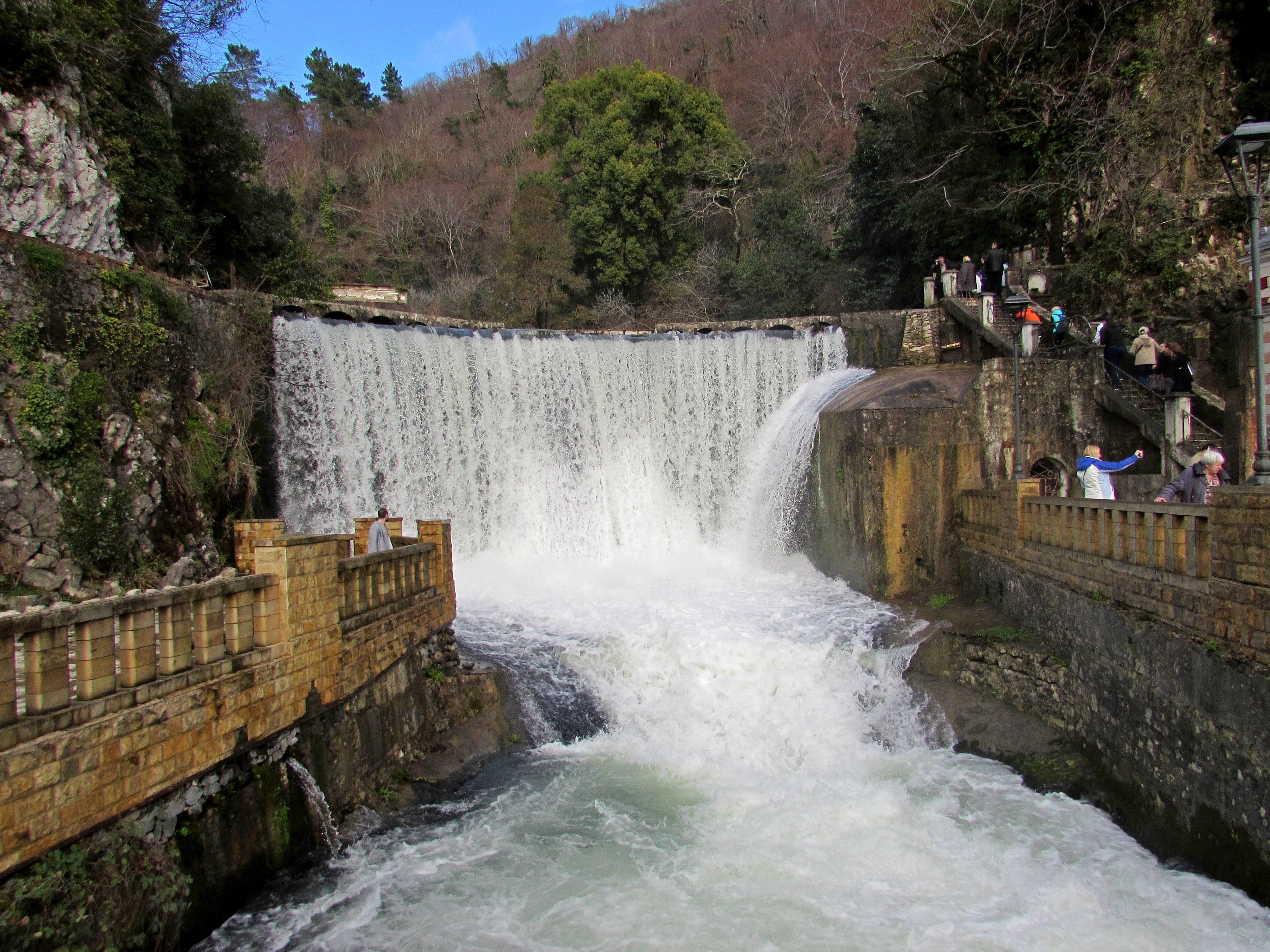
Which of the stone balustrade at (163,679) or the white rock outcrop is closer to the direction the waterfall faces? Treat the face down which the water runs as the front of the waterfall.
the stone balustrade

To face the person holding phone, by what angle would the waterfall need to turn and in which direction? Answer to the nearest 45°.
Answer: approximately 45° to its left

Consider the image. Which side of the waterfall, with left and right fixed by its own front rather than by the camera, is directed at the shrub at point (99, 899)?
front

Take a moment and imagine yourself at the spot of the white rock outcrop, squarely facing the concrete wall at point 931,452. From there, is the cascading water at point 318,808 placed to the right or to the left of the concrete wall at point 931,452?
right

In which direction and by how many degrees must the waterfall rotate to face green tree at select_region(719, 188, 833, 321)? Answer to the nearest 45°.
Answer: approximately 135° to its left

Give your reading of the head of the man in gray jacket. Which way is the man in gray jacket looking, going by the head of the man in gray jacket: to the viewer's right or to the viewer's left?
to the viewer's right

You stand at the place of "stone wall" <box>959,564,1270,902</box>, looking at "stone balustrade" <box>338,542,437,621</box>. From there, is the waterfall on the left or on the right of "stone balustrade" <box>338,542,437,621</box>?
right

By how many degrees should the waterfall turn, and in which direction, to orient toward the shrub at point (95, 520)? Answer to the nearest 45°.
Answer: approximately 45° to its right

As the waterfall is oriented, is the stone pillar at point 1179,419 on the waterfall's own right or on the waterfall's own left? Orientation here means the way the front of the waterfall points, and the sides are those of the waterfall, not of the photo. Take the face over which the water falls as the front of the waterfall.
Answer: on the waterfall's own left

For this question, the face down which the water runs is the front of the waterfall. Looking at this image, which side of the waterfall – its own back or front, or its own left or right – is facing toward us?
front

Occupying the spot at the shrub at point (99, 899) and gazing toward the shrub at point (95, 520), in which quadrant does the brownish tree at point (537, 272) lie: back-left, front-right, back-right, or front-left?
front-right

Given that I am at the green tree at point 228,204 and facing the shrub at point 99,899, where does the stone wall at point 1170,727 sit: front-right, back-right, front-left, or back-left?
front-left

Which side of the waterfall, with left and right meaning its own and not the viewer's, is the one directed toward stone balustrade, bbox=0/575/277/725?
front

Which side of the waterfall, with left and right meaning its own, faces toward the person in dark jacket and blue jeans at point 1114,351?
left

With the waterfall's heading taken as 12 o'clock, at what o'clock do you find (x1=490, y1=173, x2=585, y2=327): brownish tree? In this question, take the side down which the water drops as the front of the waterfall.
The brownish tree is roughly at 6 o'clock from the waterfall.

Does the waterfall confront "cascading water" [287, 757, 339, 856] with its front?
yes

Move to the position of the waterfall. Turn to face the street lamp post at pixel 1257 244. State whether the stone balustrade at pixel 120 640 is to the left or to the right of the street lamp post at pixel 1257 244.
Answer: right
